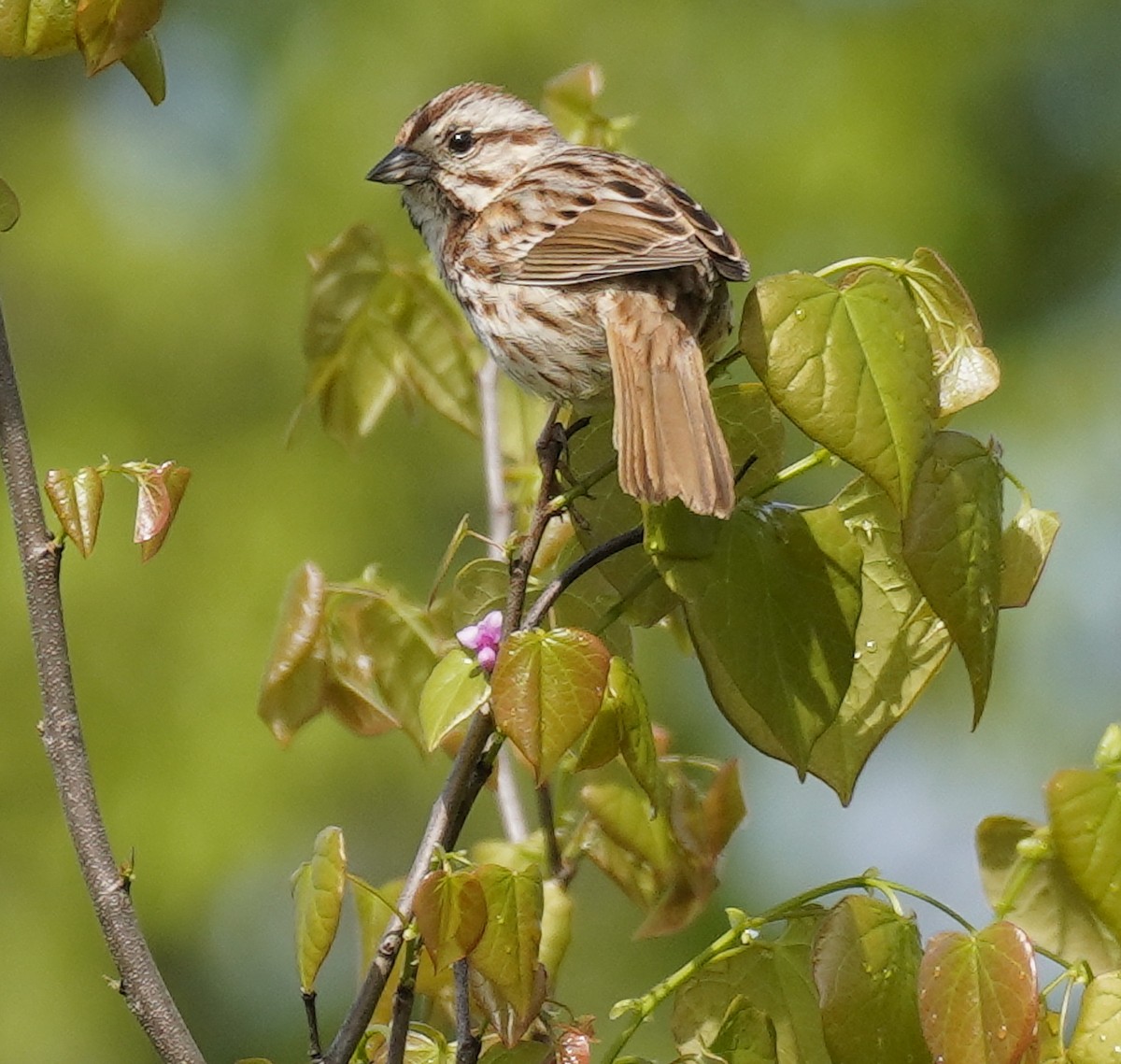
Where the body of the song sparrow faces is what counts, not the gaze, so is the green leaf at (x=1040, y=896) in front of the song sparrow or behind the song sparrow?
behind

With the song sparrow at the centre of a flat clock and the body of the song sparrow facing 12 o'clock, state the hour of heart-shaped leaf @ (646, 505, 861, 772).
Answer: The heart-shaped leaf is roughly at 5 o'clock from the song sparrow.

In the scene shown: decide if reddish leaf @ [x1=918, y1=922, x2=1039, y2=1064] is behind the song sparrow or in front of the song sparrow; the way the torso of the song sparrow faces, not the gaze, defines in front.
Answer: behind

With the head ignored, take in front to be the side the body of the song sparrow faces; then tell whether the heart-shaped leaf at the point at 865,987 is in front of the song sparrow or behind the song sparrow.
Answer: behind

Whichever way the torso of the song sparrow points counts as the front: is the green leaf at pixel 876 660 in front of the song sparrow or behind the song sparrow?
behind

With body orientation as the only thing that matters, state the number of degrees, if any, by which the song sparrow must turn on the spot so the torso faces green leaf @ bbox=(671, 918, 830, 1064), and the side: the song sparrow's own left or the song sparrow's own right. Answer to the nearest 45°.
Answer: approximately 135° to the song sparrow's own left

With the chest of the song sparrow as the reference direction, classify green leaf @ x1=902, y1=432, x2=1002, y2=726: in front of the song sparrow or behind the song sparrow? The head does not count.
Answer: behind

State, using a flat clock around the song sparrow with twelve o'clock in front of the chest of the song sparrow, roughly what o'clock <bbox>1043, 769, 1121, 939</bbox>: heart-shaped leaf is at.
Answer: The heart-shaped leaf is roughly at 5 o'clock from the song sparrow.

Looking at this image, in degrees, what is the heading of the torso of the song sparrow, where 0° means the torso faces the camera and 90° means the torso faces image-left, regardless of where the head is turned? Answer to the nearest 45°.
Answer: approximately 135°
